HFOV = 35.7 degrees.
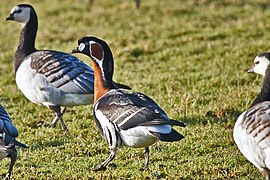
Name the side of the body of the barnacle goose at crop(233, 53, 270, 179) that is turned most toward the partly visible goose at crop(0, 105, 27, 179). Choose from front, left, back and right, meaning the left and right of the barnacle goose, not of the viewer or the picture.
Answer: front

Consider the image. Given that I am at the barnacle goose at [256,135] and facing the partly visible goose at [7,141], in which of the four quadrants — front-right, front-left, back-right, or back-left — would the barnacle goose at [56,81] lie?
front-right

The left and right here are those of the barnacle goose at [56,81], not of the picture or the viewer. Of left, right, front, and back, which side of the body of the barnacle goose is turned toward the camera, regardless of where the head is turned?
left

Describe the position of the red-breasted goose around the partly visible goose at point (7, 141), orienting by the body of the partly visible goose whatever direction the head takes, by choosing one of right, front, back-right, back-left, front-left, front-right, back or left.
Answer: back

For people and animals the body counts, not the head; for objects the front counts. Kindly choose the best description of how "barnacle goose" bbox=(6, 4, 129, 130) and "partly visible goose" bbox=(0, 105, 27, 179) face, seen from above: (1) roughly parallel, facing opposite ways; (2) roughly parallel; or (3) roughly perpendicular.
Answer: roughly parallel

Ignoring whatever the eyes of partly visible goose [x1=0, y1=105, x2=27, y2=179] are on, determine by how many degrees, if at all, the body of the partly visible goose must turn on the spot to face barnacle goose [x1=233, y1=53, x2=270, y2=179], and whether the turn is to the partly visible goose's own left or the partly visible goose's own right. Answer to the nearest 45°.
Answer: approximately 180°

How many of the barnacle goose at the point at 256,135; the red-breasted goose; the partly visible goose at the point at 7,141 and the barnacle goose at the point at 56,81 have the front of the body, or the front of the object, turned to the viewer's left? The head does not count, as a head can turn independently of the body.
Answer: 4

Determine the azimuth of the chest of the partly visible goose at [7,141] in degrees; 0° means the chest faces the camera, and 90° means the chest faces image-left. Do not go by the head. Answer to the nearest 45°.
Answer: approximately 90°

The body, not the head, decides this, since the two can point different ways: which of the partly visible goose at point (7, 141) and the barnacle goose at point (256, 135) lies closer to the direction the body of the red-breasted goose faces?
the partly visible goose

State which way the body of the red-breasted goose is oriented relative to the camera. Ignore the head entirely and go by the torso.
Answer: to the viewer's left
